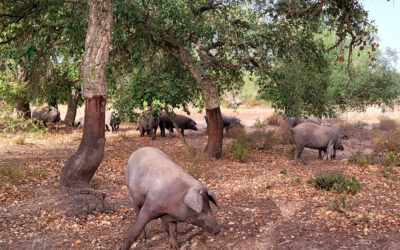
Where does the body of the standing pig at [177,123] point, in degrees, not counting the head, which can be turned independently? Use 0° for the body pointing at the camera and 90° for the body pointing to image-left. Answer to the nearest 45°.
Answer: approximately 270°

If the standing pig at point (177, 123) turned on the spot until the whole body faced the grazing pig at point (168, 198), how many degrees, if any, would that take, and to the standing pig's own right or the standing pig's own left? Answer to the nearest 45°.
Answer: approximately 90° to the standing pig's own right

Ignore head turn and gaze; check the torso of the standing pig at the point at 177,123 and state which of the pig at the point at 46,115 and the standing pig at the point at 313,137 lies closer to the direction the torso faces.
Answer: the standing pig at the point at 313,137

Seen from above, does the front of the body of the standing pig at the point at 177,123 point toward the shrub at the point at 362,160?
no

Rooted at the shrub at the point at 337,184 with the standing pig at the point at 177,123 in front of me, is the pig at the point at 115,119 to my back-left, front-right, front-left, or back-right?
front-left
